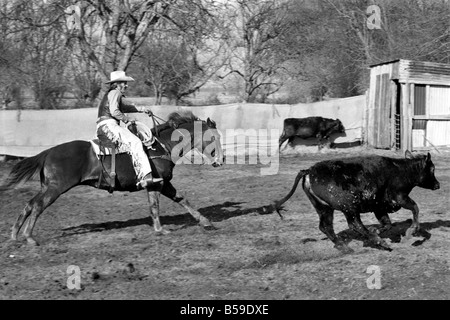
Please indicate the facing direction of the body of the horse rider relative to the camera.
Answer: to the viewer's right

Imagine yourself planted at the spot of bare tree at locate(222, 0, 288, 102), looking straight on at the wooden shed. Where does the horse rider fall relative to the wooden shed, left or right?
right

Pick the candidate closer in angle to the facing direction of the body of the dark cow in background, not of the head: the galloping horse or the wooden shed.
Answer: the wooden shed

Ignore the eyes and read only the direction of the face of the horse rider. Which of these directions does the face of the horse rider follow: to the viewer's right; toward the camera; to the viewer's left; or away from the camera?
to the viewer's right

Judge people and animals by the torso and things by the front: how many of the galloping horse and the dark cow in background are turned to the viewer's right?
2

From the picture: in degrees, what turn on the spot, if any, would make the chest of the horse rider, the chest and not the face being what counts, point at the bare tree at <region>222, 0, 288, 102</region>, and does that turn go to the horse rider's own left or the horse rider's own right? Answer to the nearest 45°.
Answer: approximately 90° to the horse rider's own left

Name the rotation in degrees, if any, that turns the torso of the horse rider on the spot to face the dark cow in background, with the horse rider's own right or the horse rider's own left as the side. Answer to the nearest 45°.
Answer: approximately 45° to the horse rider's own left

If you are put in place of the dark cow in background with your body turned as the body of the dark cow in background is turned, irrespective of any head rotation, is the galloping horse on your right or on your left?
on your right

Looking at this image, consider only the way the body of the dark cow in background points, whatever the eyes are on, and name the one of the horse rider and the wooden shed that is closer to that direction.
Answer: the wooden shed

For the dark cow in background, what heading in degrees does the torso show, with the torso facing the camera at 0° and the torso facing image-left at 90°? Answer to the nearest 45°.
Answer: approximately 270°

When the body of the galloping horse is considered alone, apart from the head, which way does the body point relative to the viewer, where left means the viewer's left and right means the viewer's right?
facing to the right of the viewer
